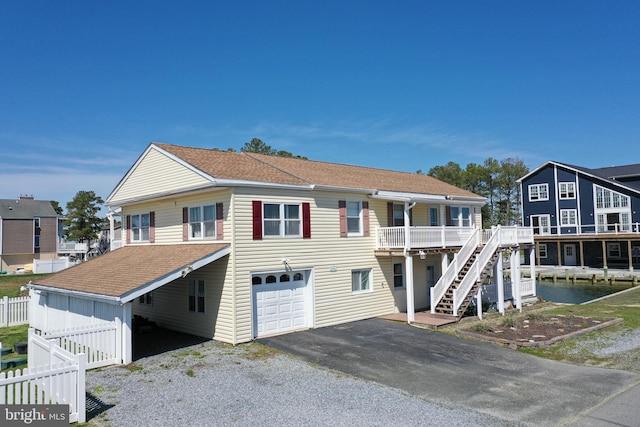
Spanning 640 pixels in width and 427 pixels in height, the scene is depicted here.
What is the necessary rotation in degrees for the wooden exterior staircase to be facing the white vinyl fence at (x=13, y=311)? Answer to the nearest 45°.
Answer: approximately 45° to its right

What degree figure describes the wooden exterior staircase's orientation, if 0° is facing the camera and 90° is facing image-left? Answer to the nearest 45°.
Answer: approximately 45°

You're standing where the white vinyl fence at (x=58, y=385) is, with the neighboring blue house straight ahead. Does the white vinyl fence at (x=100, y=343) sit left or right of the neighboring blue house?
left

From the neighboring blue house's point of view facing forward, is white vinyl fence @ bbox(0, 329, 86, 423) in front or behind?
in front

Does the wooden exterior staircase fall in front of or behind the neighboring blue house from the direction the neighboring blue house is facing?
in front

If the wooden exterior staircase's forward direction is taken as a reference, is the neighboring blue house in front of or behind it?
behind

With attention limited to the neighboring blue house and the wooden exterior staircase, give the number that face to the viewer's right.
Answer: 0

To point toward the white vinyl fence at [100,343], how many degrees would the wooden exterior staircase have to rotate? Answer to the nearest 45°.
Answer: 0° — it already faces it

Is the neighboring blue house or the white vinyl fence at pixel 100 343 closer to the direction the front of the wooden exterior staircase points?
the white vinyl fence

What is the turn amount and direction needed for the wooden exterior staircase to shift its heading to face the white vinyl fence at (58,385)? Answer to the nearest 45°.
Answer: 0° — it already faces it

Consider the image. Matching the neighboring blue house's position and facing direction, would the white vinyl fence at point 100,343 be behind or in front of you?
in front
